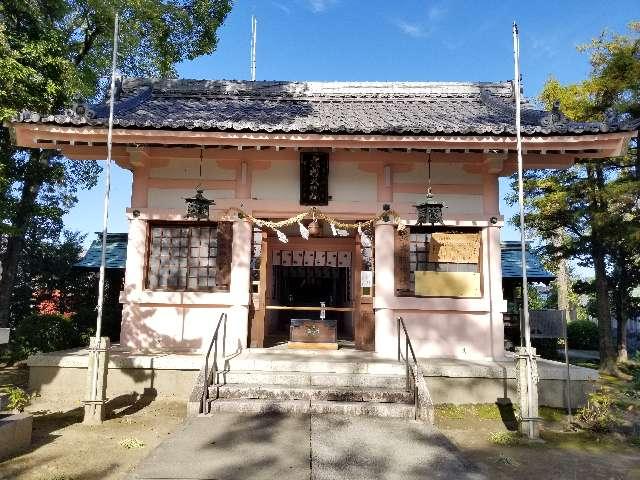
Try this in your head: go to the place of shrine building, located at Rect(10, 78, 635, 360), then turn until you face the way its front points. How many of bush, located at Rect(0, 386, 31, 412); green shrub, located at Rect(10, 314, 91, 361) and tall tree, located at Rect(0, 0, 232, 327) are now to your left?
0

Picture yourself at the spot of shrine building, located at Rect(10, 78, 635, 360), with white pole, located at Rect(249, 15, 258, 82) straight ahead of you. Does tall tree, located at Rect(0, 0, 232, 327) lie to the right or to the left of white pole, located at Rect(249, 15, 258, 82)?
left

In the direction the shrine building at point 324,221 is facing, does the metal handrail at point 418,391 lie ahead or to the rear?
ahead

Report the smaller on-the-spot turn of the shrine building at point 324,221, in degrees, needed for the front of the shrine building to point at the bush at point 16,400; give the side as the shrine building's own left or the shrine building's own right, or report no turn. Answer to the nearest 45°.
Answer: approximately 45° to the shrine building's own right

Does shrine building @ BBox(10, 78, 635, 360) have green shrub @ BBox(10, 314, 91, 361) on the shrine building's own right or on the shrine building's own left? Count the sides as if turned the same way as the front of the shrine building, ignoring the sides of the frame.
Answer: on the shrine building's own right

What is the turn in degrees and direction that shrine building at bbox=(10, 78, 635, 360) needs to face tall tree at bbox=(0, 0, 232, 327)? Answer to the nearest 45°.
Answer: approximately 135° to its right

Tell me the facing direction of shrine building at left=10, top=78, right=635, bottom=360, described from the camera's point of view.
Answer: facing the viewer

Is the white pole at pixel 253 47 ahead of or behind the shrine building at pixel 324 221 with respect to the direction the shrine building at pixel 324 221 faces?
behind

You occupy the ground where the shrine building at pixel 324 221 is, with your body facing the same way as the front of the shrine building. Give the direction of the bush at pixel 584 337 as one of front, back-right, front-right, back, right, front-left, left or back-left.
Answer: back-left
